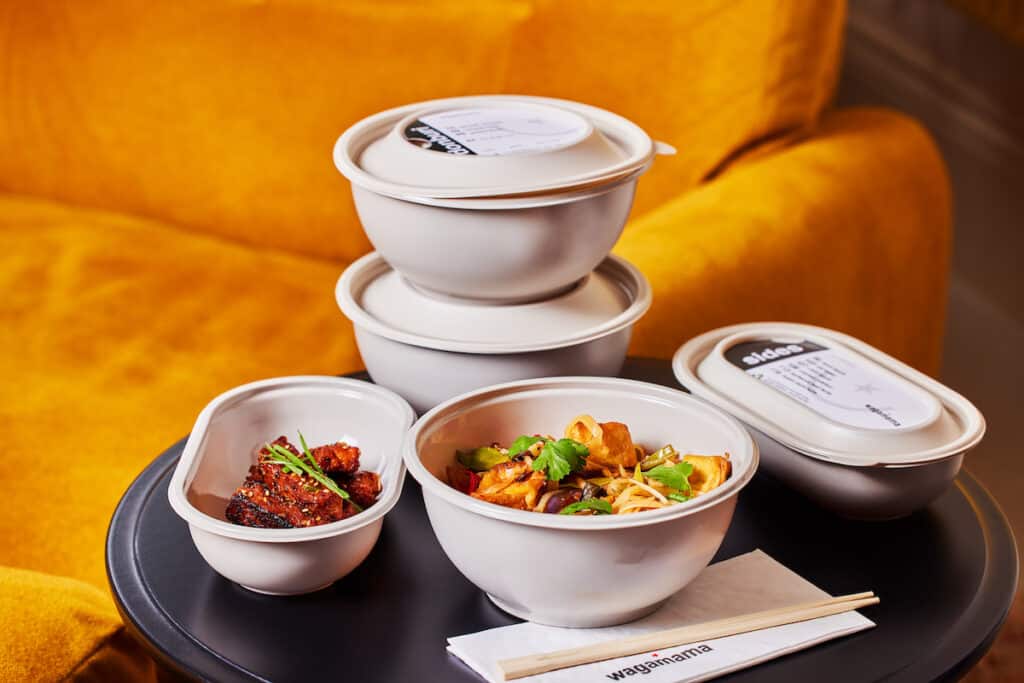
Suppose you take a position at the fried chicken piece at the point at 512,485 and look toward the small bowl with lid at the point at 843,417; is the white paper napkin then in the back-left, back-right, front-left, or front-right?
front-right

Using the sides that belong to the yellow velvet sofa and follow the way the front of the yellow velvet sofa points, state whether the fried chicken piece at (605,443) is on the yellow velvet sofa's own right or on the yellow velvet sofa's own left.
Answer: on the yellow velvet sofa's own left

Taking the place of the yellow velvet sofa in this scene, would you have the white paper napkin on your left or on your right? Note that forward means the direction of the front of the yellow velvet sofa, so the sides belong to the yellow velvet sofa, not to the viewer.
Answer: on your left

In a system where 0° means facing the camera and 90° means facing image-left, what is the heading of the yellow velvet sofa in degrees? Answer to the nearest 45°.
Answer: approximately 45°

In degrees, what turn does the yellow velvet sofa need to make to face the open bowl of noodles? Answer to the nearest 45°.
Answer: approximately 45° to its left
